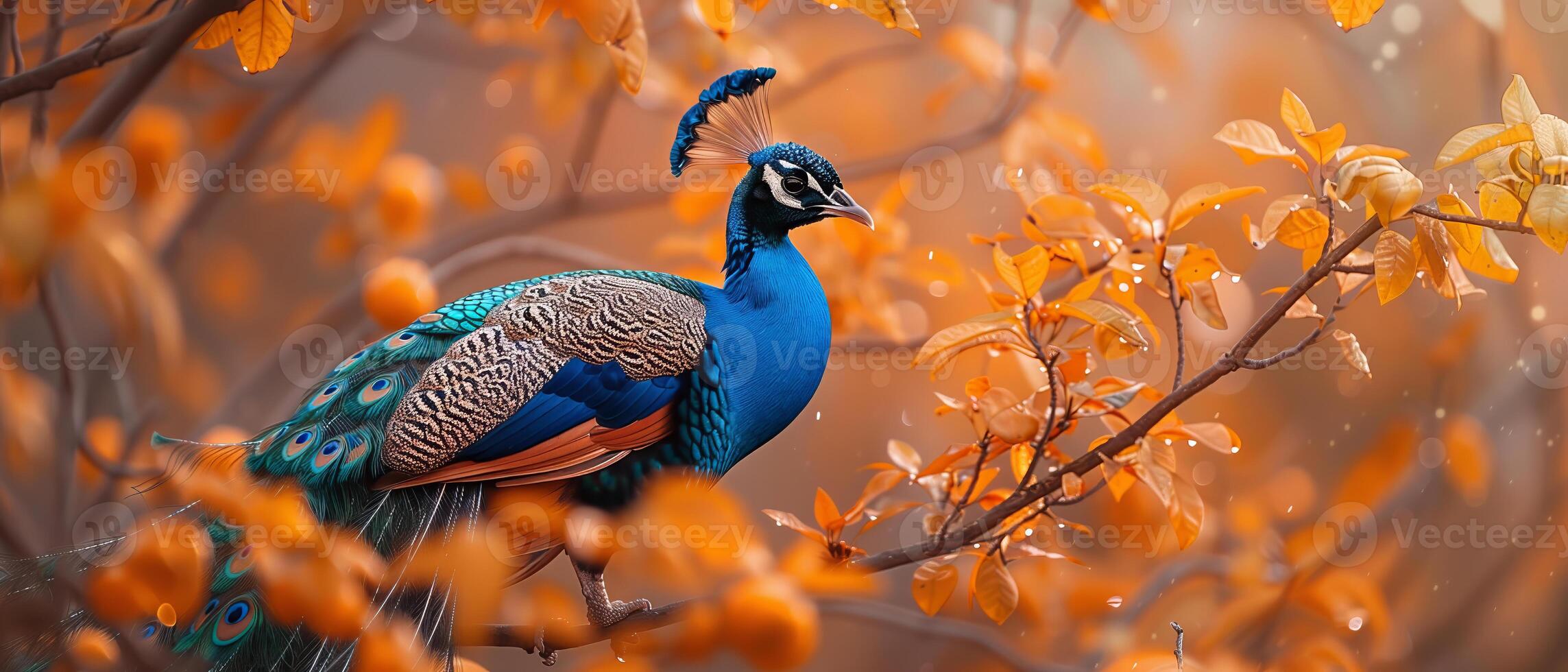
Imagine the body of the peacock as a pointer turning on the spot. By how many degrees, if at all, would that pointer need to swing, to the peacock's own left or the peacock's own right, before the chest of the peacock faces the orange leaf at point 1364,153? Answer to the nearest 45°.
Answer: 0° — it already faces it

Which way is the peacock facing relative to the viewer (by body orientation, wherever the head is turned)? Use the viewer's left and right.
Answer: facing to the right of the viewer

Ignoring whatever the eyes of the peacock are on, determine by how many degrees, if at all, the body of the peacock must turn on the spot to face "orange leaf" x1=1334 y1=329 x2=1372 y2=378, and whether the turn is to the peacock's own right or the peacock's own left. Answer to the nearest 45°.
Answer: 0° — it already faces it
